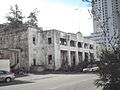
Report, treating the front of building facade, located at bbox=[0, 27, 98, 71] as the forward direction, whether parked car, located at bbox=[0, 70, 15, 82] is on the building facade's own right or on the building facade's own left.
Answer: on the building facade's own right

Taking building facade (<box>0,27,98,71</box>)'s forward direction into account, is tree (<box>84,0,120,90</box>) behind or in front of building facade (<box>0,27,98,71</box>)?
in front

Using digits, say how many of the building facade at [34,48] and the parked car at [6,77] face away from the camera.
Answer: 0

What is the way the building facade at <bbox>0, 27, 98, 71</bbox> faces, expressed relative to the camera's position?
facing the viewer and to the right of the viewer
